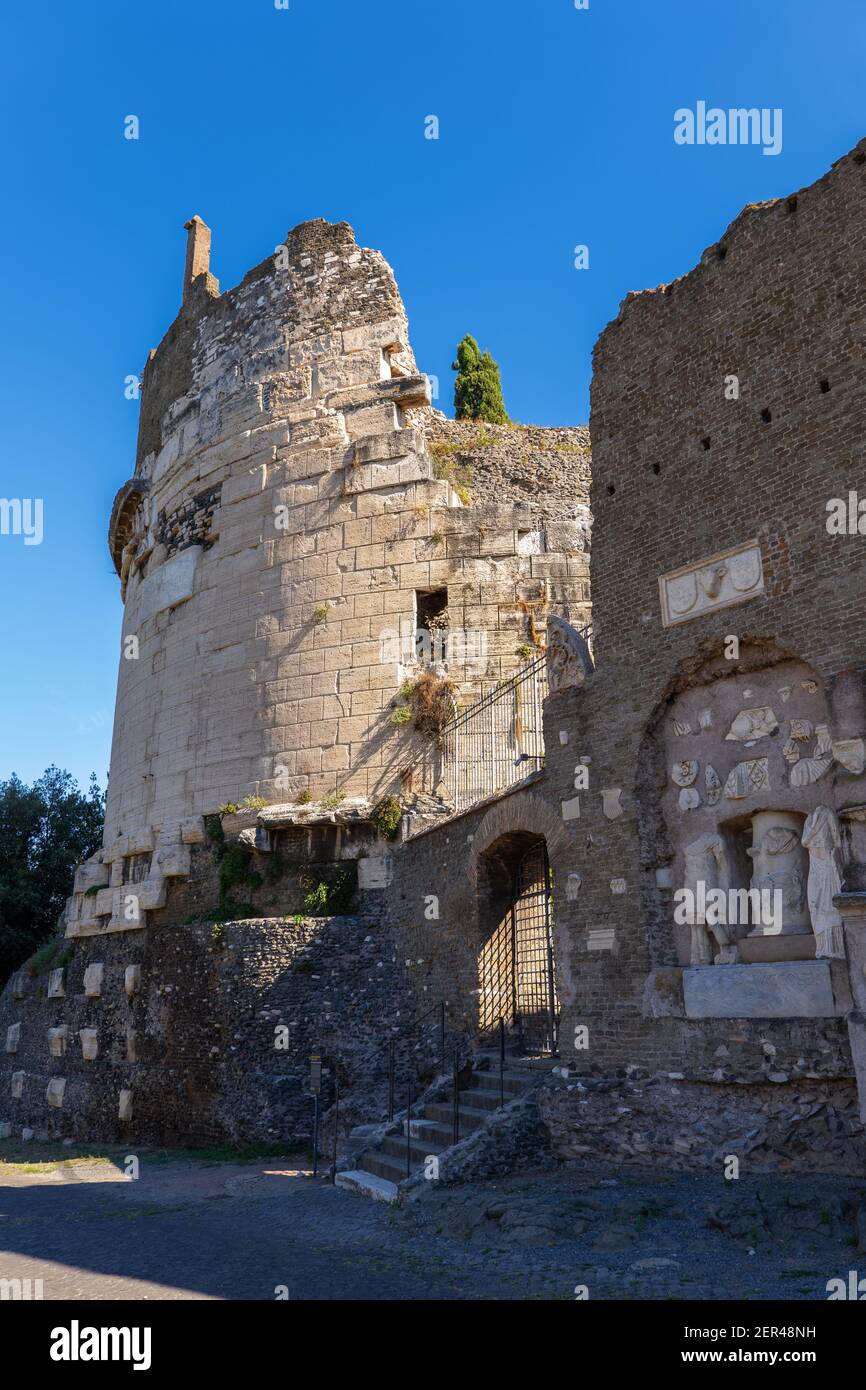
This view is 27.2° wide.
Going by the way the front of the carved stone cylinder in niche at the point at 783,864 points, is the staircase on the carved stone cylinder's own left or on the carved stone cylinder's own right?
on the carved stone cylinder's own right

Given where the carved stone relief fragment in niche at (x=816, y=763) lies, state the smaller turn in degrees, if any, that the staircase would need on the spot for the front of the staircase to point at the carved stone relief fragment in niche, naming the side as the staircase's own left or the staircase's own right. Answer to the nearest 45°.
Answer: approximately 90° to the staircase's own left

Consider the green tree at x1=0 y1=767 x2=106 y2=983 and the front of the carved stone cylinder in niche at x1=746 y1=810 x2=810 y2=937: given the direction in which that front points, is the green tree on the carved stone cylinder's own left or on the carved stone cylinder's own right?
on the carved stone cylinder's own right

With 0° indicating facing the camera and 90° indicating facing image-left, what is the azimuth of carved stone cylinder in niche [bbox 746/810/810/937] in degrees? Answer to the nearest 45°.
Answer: approximately 45°

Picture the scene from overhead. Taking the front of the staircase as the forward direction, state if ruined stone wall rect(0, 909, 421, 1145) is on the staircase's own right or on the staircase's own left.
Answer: on the staircase's own right

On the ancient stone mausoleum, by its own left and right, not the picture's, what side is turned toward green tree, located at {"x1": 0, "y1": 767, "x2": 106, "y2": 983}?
right

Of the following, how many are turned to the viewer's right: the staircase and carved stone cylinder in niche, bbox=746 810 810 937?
0

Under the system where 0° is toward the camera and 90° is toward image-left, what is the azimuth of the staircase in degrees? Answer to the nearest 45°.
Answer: approximately 45°

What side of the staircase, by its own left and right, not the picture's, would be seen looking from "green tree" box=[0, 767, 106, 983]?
right

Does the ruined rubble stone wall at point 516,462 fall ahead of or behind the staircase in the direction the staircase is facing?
behind
